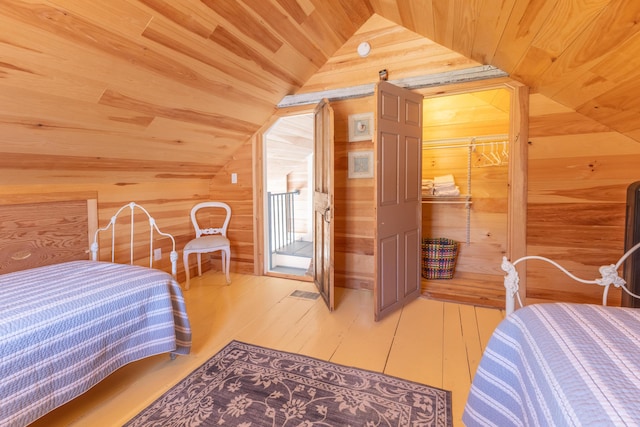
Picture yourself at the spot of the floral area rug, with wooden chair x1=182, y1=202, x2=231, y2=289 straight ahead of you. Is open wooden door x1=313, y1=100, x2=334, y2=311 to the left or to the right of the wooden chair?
right

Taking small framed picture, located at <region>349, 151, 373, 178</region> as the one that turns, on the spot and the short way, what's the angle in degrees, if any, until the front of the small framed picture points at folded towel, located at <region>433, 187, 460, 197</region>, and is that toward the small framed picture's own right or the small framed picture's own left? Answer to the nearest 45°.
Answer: approximately 90° to the small framed picture's own left

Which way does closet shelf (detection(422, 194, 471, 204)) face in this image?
toward the camera

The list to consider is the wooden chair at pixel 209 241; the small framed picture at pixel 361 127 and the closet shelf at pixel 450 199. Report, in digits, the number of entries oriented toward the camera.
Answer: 3

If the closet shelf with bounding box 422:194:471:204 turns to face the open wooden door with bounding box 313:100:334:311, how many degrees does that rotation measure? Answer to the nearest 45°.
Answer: approximately 45° to its right

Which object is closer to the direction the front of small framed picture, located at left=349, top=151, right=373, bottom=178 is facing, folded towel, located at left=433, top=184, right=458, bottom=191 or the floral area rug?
the floral area rug

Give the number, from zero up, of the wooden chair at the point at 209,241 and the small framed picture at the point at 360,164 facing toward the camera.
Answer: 2

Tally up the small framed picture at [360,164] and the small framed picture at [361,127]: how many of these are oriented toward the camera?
2

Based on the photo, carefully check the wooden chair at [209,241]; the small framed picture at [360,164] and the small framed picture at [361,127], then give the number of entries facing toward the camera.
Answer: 3

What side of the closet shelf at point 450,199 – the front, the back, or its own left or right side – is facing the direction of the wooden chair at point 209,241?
right

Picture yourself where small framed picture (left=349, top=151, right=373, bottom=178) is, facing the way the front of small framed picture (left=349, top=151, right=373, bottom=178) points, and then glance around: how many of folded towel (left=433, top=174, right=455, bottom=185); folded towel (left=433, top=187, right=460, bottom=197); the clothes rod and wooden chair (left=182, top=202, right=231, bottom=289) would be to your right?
1

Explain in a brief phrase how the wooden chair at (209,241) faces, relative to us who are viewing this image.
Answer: facing the viewer

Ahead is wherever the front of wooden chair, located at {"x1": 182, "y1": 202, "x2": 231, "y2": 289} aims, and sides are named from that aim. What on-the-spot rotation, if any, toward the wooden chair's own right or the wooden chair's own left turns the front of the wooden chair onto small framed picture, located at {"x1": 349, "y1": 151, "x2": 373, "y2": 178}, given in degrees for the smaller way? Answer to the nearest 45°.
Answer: approximately 45° to the wooden chair's own left

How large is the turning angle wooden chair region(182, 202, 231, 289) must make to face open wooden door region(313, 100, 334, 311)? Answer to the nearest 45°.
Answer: approximately 45° to its left

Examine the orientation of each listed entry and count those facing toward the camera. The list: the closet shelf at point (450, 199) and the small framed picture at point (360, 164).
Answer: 2
